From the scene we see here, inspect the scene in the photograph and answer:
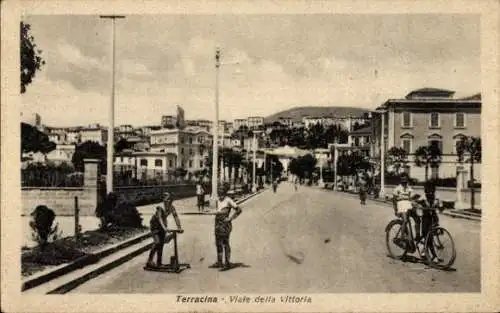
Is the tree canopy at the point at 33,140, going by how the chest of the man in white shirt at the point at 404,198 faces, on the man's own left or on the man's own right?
on the man's own right

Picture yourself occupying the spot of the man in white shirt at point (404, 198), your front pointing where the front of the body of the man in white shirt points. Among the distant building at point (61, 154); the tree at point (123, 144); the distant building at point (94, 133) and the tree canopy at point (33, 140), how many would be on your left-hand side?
0

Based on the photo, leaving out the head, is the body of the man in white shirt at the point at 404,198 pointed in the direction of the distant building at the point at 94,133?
no

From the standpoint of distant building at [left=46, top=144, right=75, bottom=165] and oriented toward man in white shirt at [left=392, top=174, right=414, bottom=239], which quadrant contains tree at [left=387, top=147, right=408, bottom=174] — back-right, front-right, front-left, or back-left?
front-left

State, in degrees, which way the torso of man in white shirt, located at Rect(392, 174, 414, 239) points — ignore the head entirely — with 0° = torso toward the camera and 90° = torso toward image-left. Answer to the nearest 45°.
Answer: approximately 0°

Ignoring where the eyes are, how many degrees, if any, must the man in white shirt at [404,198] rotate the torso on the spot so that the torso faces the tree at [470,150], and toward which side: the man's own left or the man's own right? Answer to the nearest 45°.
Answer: approximately 135° to the man's own left

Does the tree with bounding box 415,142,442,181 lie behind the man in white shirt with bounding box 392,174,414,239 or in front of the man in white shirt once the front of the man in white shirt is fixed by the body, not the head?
behind

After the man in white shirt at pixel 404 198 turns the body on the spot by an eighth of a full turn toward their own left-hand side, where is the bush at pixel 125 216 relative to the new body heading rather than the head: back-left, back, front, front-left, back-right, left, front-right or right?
back-right

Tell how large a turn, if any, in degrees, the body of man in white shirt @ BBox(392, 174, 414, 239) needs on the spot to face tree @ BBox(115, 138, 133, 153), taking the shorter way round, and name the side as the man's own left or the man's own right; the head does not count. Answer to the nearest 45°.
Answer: approximately 135° to the man's own right

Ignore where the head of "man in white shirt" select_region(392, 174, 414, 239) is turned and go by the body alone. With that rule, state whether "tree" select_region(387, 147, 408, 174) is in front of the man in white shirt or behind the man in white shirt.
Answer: behind

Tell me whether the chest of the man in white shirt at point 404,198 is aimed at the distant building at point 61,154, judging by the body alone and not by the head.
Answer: no
